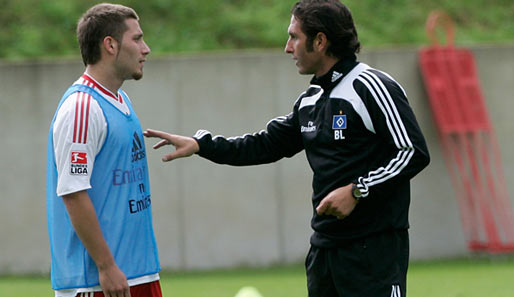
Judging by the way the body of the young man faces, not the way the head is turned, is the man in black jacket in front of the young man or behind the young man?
in front

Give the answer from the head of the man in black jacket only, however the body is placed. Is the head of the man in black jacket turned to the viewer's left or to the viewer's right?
to the viewer's left

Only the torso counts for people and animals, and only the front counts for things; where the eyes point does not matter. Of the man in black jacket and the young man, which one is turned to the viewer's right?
the young man

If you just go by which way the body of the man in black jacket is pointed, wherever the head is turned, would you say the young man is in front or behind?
in front

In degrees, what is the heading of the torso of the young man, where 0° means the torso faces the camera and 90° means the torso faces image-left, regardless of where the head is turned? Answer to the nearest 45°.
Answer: approximately 270°

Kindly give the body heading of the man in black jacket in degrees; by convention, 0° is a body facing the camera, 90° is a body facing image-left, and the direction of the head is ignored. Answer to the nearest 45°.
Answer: approximately 45°

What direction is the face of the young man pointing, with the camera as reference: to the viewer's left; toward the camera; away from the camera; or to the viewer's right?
to the viewer's right
